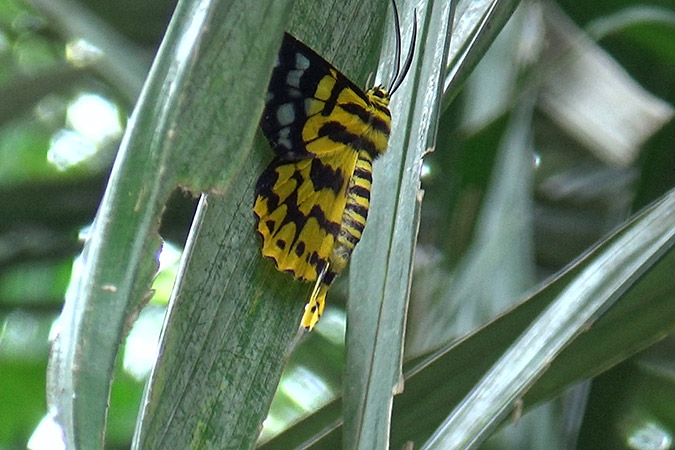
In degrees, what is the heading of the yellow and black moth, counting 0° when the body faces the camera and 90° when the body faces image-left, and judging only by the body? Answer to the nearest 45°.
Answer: approximately 270°
